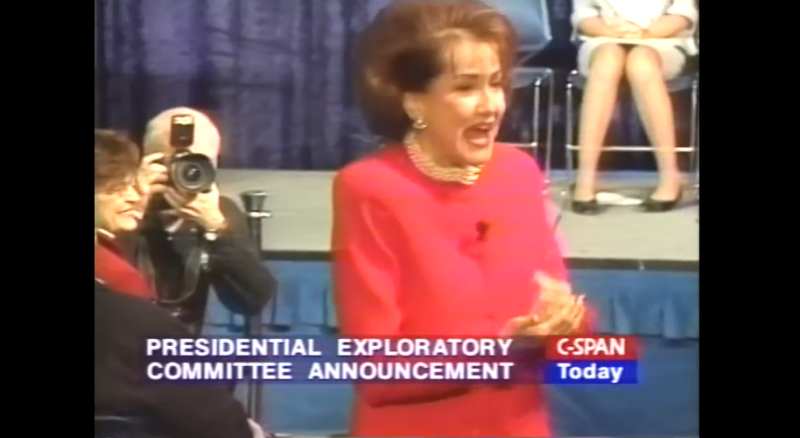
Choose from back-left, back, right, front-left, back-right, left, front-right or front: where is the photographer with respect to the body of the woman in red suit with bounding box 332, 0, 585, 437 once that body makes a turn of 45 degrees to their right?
right

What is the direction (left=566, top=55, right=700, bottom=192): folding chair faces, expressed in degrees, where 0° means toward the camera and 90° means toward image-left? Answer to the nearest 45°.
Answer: approximately 0°

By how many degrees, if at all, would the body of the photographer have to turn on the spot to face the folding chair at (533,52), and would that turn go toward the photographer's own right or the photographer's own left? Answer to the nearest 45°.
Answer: approximately 90° to the photographer's own left

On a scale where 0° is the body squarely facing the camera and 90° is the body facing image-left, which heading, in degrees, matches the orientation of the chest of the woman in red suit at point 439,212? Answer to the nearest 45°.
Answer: approximately 315°

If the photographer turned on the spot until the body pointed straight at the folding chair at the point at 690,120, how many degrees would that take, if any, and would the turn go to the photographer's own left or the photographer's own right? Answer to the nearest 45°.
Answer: approximately 90° to the photographer's own left

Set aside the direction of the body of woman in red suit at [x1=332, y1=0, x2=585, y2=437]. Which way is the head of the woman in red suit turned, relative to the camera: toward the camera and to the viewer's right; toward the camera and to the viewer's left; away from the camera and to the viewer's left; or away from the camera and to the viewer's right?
toward the camera and to the viewer's right
